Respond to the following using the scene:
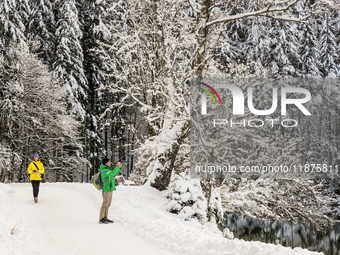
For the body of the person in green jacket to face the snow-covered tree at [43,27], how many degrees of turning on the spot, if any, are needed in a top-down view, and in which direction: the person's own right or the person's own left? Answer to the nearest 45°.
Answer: approximately 90° to the person's own left

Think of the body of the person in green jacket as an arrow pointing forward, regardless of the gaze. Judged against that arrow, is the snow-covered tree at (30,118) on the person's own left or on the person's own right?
on the person's own left

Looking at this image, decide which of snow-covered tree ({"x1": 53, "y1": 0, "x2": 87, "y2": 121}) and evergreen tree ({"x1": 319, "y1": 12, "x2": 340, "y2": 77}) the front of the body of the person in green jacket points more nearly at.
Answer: the evergreen tree

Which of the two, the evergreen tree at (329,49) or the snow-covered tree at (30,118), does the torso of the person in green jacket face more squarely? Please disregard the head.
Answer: the evergreen tree

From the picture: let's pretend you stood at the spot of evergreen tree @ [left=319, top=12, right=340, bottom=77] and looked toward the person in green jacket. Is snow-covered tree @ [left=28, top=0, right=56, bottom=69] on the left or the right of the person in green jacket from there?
right

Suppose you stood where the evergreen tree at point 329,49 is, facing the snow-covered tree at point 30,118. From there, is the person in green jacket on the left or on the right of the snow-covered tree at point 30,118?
left

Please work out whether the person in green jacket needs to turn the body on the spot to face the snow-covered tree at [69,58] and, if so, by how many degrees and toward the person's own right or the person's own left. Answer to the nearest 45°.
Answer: approximately 90° to the person's own left

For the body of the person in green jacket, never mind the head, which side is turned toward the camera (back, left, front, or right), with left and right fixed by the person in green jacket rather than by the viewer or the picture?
right

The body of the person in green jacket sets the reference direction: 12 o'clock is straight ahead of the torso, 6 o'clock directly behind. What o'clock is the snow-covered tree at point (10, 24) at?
The snow-covered tree is roughly at 8 o'clock from the person in green jacket.
